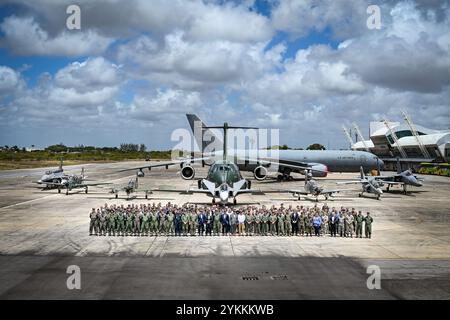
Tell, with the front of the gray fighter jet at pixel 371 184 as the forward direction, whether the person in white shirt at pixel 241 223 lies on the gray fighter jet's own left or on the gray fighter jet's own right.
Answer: on the gray fighter jet's own right
